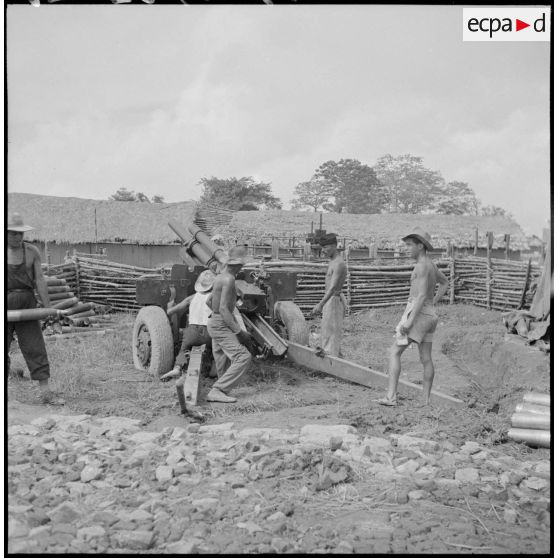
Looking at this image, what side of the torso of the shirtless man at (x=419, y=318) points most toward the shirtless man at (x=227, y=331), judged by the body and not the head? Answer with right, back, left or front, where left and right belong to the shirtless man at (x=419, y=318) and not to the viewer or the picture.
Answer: front

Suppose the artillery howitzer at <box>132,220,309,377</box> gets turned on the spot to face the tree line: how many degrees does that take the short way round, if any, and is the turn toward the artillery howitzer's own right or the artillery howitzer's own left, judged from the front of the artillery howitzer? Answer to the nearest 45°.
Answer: approximately 45° to the artillery howitzer's own right

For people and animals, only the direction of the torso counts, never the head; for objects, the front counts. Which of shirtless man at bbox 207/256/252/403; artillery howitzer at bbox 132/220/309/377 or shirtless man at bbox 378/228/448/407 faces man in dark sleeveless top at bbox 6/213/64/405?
shirtless man at bbox 378/228/448/407

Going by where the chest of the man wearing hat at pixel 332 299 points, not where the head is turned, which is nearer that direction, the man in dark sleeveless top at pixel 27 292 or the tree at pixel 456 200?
the man in dark sleeveless top

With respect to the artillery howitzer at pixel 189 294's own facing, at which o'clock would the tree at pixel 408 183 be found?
The tree is roughly at 2 o'clock from the artillery howitzer.

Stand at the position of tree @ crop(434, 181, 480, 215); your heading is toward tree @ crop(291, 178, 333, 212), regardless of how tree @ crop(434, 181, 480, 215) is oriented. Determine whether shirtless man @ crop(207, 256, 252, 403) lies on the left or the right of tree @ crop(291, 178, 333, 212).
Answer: left

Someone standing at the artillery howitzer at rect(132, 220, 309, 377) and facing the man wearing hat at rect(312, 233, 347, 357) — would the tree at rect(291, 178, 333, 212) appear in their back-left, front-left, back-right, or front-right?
front-left

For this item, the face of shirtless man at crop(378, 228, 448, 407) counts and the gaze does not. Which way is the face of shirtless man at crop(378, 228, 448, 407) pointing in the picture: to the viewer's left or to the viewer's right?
to the viewer's left

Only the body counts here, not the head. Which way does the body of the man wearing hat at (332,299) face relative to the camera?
to the viewer's left
